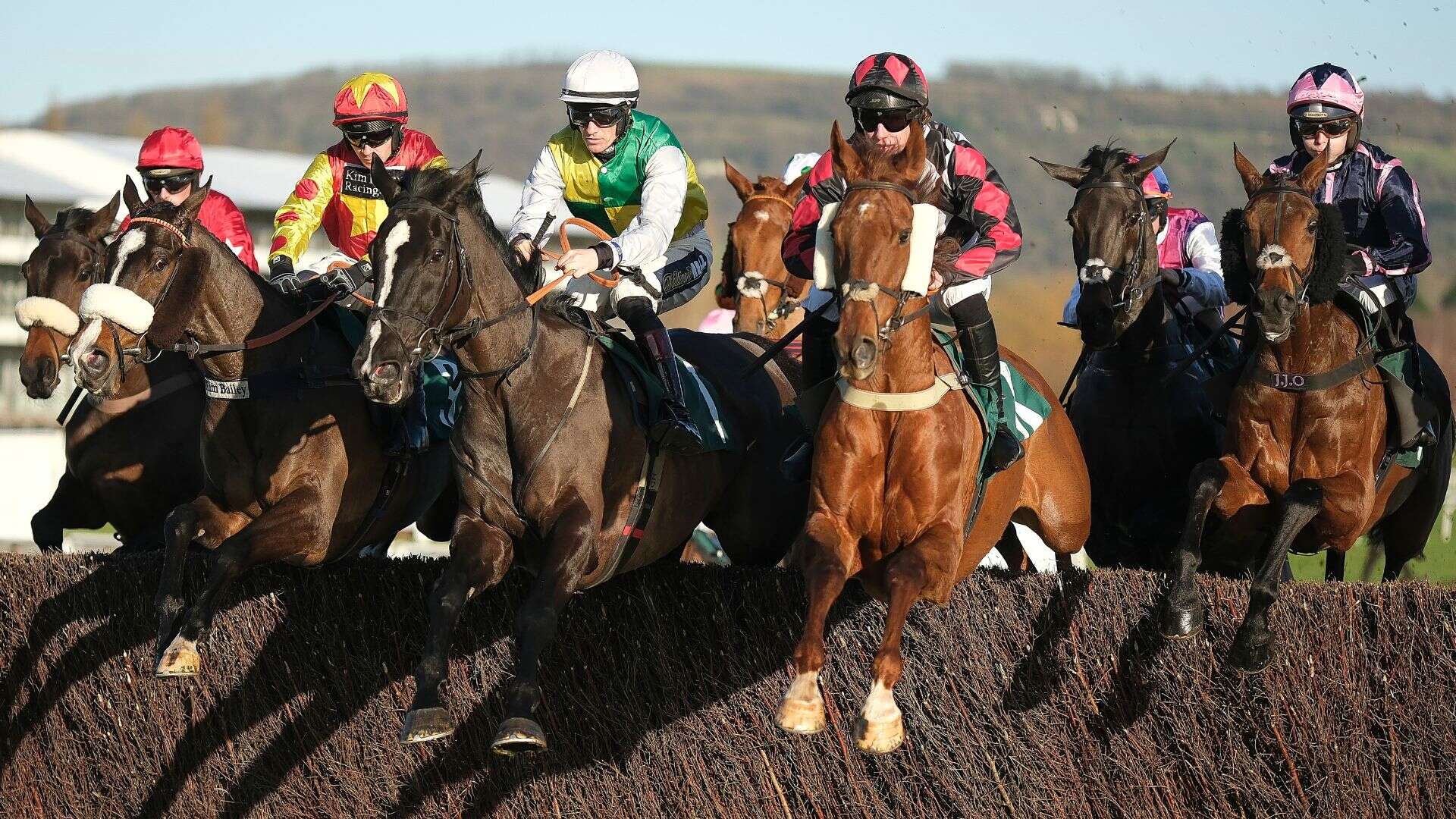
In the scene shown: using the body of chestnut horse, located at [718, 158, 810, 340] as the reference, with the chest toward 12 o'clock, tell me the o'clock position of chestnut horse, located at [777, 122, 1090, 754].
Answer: The chestnut horse, located at [777, 122, 1090, 754] is roughly at 12 o'clock from the chestnut horse, located at [718, 158, 810, 340].

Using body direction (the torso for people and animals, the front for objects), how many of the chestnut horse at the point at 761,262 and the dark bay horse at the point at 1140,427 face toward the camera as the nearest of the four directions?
2

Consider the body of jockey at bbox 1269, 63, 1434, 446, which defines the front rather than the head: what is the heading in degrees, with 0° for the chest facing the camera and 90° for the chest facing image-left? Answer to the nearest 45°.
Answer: approximately 45°

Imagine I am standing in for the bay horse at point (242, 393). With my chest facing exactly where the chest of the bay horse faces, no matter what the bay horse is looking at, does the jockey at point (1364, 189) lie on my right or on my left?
on my left

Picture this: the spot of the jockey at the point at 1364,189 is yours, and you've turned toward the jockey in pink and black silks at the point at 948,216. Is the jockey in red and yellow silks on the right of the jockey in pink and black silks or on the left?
right

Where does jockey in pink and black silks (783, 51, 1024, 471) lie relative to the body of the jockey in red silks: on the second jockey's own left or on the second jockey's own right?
on the second jockey's own left

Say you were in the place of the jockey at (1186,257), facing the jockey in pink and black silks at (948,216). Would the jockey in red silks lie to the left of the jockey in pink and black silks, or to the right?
right

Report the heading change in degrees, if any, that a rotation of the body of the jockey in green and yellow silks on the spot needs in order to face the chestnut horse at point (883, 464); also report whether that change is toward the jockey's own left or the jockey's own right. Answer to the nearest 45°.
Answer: approximately 90° to the jockey's own left
